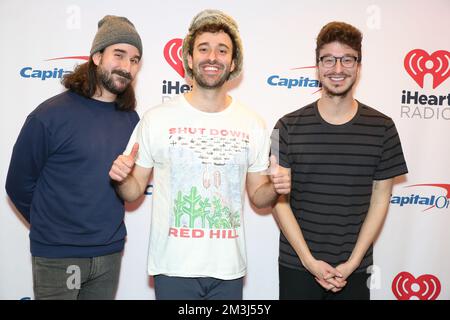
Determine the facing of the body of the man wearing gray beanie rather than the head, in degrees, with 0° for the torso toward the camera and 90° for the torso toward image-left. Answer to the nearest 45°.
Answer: approximately 315°

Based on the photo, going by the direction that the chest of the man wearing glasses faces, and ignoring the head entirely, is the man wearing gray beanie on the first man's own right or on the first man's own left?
on the first man's own right

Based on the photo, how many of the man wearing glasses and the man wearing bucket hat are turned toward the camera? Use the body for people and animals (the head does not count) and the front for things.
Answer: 2

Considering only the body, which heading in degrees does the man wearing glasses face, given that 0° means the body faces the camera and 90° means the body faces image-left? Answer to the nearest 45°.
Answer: approximately 0°

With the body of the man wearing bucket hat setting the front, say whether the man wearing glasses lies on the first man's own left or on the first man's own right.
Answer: on the first man's own left
